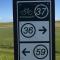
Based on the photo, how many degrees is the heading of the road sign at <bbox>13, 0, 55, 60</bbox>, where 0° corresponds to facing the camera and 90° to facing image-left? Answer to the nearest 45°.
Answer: approximately 0°
